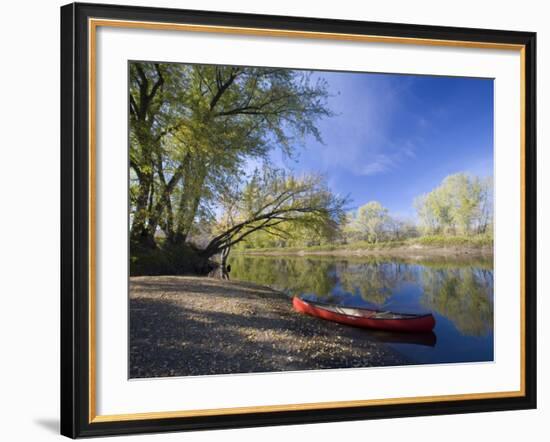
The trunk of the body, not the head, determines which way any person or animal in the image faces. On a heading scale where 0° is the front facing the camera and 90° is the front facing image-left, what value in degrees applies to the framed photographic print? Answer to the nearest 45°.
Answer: approximately 315°
